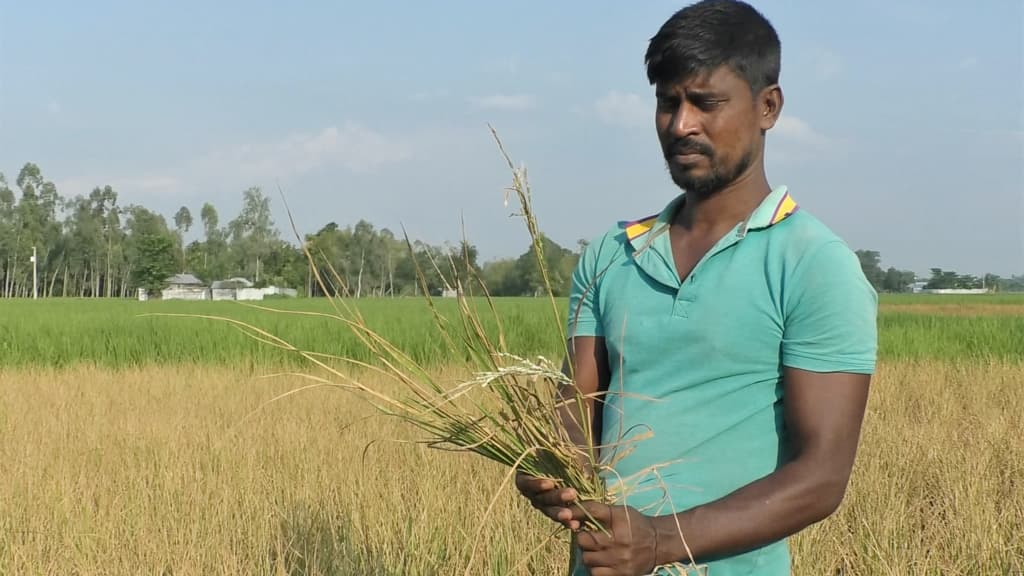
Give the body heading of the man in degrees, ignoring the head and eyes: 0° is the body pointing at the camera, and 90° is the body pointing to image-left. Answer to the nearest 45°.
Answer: approximately 45°
